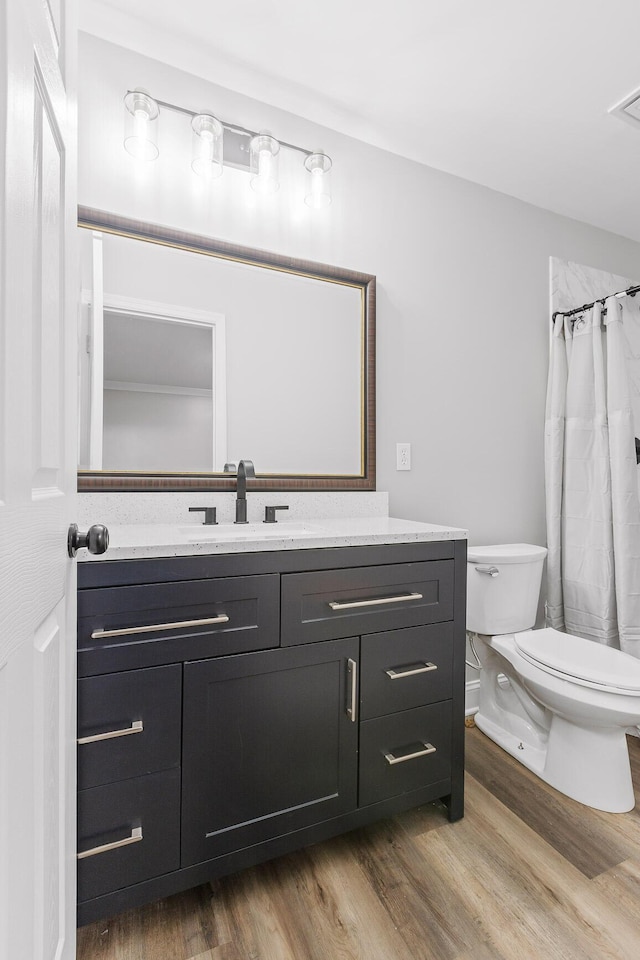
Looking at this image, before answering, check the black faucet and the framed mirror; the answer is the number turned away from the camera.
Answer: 0

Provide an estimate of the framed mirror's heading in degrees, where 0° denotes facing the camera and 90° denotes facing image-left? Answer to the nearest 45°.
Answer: approximately 315°

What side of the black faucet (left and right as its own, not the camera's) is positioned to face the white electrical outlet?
left

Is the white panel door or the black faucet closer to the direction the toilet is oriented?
the white panel door

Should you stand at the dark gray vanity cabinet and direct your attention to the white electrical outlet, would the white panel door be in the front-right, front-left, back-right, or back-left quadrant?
back-right

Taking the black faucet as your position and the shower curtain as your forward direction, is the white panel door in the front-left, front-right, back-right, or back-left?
back-right

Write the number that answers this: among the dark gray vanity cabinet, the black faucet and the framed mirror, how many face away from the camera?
0

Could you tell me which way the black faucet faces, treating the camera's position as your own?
facing the viewer and to the right of the viewer

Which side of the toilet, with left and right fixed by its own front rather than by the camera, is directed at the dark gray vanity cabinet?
right

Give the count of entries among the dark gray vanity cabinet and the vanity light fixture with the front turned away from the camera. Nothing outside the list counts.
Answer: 0
